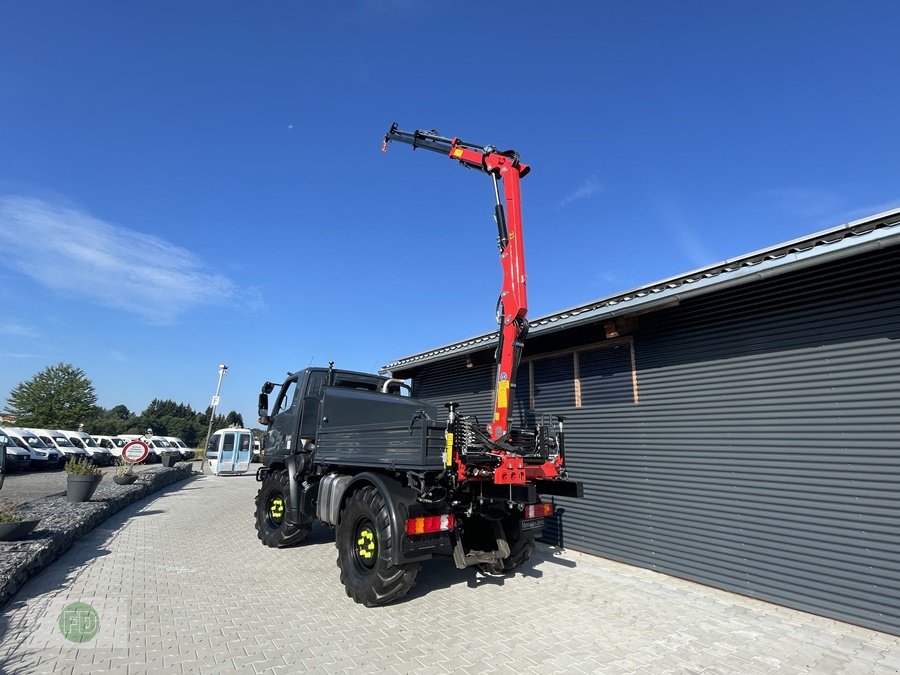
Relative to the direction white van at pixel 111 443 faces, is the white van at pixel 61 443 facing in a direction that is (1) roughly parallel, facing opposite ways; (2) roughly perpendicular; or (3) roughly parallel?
roughly parallel

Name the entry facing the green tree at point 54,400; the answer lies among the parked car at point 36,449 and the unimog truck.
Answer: the unimog truck

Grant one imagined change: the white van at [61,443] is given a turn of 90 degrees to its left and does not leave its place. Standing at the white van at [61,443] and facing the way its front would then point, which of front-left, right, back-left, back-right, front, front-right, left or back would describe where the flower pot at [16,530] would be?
back-right

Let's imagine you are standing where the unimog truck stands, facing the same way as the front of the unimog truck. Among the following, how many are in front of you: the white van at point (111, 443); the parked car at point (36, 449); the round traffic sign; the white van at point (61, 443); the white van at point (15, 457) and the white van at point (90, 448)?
6

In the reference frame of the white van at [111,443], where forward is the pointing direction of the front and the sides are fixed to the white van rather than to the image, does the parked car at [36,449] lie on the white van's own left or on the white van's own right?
on the white van's own right

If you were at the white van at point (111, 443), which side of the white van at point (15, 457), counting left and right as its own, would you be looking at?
left

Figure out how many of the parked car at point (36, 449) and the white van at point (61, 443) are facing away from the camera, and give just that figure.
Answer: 0

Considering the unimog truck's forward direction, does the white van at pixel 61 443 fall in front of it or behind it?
in front

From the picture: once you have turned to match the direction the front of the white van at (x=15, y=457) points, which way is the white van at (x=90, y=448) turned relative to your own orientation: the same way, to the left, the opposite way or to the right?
the same way

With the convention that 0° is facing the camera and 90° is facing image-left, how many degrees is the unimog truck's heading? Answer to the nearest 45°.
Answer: approximately 135°

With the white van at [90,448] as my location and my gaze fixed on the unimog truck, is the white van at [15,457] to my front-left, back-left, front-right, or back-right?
front-right

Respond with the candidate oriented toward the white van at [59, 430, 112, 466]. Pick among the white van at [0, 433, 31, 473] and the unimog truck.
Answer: the unimog truck

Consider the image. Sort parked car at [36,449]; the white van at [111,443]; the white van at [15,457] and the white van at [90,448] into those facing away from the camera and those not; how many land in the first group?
0

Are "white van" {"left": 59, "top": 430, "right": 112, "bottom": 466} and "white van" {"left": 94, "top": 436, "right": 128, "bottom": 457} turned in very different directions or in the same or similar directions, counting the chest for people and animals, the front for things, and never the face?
same or similar directions

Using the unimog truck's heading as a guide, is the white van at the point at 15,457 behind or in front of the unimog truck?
in front

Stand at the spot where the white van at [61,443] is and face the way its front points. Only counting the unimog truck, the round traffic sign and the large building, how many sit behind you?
0

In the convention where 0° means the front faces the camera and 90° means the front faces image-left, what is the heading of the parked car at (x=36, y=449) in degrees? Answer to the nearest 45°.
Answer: approximately 315°

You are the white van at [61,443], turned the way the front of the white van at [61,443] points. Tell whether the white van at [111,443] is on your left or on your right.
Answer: on your left
